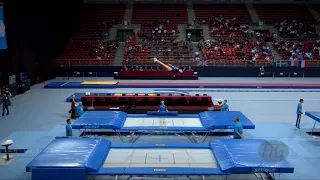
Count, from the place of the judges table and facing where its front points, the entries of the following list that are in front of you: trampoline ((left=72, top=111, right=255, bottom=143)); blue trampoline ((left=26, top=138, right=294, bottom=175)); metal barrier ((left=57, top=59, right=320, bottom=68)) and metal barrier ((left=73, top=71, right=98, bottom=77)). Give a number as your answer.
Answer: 2
